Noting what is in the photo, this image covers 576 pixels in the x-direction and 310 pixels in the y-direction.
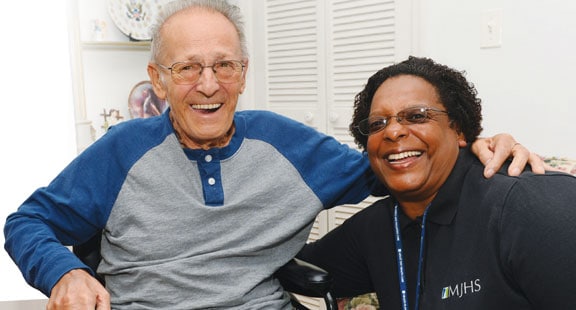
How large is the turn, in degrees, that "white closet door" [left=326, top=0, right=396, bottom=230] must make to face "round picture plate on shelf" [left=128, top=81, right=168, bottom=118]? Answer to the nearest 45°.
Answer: approximately 90° to its right

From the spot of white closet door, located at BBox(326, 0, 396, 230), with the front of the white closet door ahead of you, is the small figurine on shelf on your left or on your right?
on your right

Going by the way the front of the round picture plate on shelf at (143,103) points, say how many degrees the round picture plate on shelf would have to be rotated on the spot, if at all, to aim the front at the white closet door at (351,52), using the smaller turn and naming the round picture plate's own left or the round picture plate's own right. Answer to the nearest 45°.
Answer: approximately 45° to the round picture plate's own left

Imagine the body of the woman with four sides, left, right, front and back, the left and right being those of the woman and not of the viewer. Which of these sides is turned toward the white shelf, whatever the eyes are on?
right

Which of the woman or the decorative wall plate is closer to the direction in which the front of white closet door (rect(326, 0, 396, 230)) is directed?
the woman

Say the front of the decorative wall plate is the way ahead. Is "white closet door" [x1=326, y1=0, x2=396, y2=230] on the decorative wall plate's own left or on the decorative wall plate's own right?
on the decorative wall plate's own left

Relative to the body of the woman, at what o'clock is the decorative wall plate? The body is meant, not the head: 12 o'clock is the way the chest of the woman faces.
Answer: The decorative wall plate is roughly at 3 o'clock from the woman.

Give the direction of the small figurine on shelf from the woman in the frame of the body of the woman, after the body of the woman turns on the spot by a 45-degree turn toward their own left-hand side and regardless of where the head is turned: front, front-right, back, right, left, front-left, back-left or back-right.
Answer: back-right

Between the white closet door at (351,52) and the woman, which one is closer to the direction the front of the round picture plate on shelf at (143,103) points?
the woman

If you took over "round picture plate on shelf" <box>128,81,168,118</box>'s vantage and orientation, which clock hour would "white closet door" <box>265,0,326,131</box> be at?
The white closet door is roughly at 10 o'clock from the round picture plate on shelf.

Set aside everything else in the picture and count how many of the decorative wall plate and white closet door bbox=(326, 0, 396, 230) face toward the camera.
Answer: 2
